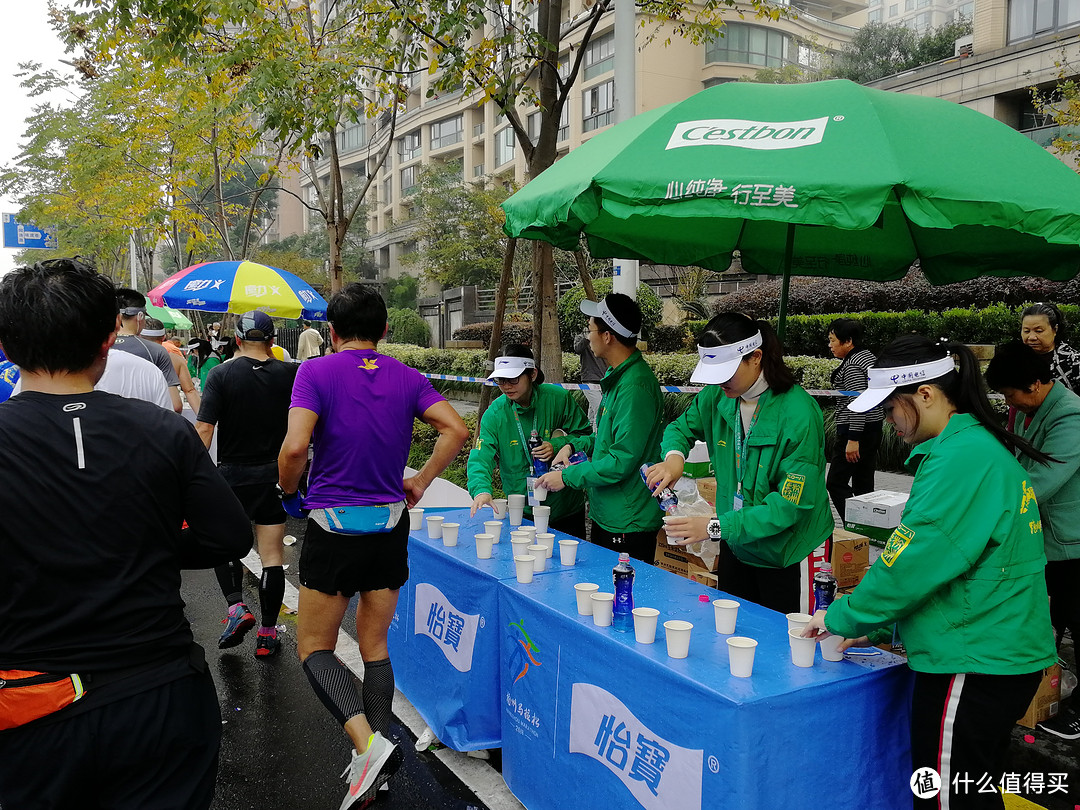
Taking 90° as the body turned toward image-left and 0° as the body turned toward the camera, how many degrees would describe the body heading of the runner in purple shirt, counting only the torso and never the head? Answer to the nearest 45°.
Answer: approximately 180°

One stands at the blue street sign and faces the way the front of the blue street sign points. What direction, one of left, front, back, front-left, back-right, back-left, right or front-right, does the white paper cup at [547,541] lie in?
front

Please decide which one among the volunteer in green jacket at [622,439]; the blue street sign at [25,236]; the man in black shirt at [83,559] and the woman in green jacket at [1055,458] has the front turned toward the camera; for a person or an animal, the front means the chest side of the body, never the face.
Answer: the blue street sign

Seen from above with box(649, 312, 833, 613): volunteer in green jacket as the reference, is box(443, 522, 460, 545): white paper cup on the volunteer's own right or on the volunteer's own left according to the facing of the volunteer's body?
on the volunteer's own right

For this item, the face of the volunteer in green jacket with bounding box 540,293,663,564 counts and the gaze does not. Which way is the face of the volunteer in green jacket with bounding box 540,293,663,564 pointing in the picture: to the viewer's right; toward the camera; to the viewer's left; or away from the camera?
to the viewer's left

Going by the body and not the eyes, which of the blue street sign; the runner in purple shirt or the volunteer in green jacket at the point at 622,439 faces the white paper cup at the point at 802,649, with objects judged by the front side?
the blue street sign

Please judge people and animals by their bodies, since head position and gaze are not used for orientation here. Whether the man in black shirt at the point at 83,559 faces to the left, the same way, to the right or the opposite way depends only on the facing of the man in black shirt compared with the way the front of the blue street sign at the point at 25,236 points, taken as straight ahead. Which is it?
the opposite way

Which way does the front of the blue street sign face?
toward the camera

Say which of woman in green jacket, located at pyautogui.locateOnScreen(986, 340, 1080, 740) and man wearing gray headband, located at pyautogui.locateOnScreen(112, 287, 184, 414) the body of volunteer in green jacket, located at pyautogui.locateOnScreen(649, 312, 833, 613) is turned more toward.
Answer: the man wearing gray headband

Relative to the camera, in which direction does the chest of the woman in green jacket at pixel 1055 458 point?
to the viewer's left

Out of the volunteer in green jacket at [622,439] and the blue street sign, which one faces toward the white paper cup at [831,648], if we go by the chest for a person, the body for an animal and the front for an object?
the blue street sign

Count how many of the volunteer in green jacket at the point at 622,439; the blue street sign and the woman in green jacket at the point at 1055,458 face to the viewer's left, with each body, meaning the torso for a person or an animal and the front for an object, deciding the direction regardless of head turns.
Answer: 2

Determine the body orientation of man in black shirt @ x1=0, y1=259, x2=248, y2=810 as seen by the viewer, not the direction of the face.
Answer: away from the camera

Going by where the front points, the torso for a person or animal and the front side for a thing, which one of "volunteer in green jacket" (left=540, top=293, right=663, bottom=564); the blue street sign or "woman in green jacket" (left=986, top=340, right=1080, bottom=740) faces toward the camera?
the blue street sign

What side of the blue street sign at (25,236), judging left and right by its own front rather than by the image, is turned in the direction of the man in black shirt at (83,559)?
front

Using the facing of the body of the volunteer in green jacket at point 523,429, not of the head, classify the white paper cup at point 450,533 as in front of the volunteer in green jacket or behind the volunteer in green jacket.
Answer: in front

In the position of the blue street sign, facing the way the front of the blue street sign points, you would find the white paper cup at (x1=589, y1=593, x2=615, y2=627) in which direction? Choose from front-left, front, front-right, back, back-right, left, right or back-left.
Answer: front

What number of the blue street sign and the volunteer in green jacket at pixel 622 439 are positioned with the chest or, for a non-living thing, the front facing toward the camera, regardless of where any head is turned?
1
